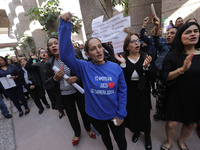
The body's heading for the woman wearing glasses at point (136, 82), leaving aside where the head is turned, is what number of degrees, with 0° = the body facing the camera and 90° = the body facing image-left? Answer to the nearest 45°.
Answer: approximately 0°

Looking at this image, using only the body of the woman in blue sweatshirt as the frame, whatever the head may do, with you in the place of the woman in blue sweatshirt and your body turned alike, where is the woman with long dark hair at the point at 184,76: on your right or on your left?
on your left

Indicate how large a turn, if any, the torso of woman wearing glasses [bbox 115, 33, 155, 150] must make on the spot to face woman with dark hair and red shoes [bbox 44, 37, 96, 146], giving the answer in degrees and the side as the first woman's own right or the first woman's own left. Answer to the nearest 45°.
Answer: approximately 90° to the first woman's own right

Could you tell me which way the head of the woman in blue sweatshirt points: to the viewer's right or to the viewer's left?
to the viewer's right

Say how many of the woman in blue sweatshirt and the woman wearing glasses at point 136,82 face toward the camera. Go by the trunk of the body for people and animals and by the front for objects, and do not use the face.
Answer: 2

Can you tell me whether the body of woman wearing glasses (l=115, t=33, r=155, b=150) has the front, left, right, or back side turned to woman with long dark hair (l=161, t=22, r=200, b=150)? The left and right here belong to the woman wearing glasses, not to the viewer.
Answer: left

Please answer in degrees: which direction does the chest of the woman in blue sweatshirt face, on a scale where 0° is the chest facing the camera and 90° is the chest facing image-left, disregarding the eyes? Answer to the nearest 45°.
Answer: approximately 0°
